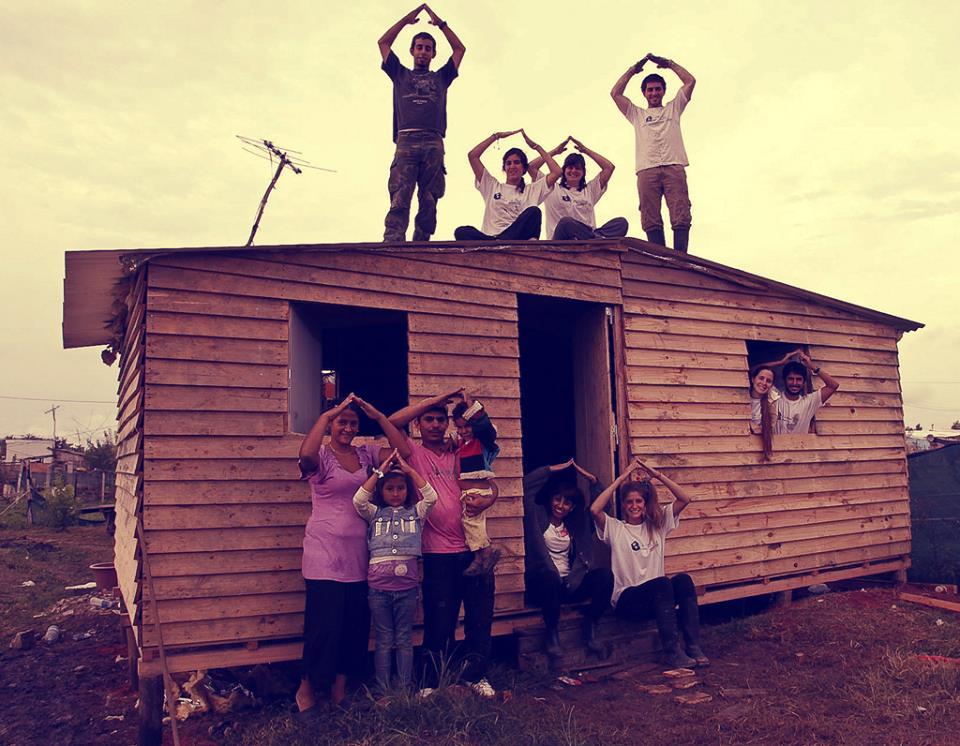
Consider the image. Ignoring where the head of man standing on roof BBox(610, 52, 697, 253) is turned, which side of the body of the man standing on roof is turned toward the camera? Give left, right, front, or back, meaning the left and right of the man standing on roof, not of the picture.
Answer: front

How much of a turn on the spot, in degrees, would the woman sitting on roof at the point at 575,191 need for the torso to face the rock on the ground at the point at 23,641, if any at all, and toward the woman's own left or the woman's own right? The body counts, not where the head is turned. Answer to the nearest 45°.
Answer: approximately 90° to the woman's own right

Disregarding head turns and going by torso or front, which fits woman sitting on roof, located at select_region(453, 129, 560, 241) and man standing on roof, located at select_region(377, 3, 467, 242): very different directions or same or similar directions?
same or similar directions

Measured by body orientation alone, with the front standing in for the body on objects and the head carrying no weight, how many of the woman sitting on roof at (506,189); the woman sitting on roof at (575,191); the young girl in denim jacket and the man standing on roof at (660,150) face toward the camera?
4

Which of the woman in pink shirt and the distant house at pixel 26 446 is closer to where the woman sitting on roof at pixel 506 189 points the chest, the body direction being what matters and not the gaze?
the woman in pink shirt

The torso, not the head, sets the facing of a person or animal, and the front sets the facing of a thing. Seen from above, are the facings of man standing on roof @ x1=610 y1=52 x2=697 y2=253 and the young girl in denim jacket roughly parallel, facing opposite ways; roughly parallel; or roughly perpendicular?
roughly parallel

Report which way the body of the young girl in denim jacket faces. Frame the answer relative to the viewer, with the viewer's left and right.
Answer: facing the viewer

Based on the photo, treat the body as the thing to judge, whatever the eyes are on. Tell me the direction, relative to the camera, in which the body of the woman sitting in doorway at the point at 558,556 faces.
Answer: toward the camera

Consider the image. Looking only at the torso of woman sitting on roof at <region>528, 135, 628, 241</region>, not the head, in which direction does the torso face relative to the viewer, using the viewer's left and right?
facing the viewer

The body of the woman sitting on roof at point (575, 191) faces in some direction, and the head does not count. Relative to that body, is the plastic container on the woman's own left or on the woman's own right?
on the woman's own right
